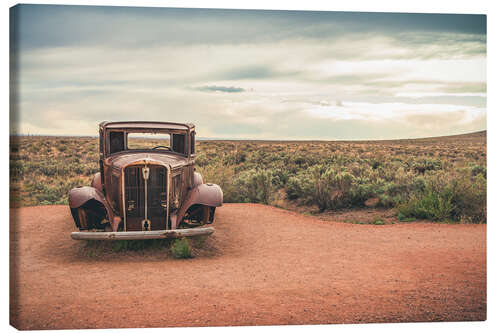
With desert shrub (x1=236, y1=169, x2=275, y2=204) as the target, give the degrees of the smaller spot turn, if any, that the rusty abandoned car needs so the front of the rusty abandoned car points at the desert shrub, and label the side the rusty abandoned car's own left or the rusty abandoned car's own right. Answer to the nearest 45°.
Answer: approximately 135° to the rusty abandoned car's own left

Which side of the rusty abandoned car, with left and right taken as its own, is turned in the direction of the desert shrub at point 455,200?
left

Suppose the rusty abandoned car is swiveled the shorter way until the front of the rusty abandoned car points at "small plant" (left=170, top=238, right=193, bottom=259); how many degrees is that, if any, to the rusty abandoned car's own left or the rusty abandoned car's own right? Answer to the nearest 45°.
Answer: approximately 45° to the rusty abandoned car's own left

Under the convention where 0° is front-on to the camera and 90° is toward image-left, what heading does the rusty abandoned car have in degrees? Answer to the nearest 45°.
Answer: approximately 0°

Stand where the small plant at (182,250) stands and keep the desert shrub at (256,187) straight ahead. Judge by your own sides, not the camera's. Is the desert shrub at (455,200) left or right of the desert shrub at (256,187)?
right

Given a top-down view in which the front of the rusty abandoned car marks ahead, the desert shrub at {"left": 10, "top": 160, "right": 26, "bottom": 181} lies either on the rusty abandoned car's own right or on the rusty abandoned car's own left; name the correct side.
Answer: on the rusty abandoned car's own right
